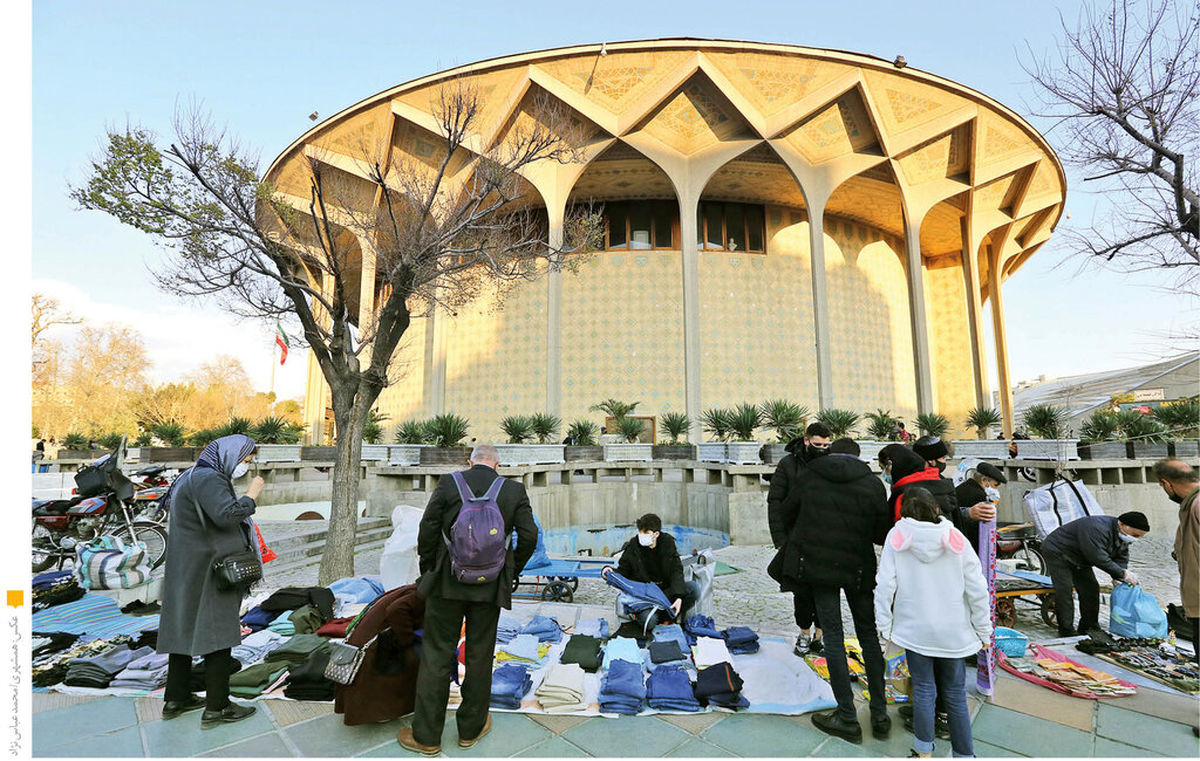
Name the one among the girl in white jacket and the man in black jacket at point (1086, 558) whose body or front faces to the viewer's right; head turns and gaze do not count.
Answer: the man in black jacket

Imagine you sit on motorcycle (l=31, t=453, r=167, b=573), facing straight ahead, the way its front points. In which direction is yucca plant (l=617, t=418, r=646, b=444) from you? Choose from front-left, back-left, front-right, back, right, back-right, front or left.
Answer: front

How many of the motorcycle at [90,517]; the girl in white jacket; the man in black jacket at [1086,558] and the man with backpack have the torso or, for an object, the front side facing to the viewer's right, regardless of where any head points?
2

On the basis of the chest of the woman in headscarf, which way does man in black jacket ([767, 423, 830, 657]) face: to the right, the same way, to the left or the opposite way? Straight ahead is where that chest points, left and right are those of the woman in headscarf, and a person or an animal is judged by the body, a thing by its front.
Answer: to the right

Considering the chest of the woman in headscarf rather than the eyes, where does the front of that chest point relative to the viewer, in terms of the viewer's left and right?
facing to the right of the viewer

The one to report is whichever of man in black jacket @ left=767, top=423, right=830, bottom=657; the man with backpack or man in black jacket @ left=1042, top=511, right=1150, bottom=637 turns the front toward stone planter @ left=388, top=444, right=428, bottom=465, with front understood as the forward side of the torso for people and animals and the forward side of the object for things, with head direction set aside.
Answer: the man with backpack

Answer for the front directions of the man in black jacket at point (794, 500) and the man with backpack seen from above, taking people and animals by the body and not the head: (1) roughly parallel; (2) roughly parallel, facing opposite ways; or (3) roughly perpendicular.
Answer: roughly parallel, facing opposite ways

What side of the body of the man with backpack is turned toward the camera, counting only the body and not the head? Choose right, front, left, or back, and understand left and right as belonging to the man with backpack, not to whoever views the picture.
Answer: back

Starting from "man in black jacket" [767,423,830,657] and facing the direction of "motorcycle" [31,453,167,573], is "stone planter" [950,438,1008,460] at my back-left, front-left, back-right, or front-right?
back-right

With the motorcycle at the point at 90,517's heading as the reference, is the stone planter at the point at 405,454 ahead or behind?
ahead

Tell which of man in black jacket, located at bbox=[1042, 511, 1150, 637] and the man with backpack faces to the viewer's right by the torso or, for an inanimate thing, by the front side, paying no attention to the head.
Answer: the man in black jacket

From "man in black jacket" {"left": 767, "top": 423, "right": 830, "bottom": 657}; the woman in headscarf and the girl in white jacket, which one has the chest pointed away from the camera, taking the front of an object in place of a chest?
the girl in white jacket

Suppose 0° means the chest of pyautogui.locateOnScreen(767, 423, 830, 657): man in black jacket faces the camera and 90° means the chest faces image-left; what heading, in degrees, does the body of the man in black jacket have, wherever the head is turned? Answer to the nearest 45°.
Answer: approximately 315°

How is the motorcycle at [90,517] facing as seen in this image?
to the viewer's right

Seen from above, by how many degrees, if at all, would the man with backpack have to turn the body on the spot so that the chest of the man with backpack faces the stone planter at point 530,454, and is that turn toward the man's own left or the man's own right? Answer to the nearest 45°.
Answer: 0° — they already face it

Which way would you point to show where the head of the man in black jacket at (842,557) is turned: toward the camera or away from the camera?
away from the camera

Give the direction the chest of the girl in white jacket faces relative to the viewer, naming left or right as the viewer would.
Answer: facing away from the viewer

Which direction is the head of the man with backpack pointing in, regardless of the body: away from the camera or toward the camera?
away from the camera

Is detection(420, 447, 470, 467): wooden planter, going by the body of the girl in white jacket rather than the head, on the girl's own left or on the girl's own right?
on the girl's own left

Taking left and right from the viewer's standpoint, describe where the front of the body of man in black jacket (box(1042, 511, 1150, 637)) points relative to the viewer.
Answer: facing to the right of the viewer
